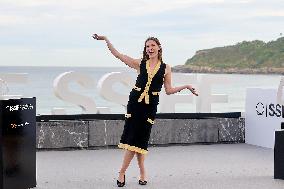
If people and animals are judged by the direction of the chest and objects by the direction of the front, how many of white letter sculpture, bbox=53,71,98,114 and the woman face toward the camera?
2

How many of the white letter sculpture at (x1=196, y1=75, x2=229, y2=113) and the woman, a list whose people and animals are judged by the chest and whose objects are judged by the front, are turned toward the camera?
2

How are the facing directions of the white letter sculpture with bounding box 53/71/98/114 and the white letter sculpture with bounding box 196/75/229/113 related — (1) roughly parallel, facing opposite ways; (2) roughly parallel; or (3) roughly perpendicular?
roughly parallel

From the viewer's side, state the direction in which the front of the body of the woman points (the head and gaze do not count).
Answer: toward the camera

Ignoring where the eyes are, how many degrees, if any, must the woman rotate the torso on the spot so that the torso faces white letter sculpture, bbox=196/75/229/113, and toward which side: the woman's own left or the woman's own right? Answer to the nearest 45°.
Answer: approximately 180°

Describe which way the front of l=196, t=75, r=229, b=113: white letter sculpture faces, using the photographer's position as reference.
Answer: facing the viewer

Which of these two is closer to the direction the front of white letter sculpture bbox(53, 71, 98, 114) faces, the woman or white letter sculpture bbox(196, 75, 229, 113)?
the woman

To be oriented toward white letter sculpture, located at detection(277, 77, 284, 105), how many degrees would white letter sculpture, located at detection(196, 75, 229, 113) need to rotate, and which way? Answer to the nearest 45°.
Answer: approximately 45° to its left

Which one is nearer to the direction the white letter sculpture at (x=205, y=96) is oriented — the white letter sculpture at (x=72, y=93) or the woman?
the woman

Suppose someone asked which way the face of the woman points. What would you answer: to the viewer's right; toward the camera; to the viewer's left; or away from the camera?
toward the camera

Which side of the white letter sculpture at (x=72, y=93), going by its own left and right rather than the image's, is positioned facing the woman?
front

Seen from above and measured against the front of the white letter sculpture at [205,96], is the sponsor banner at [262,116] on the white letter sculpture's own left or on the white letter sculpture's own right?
on the white letter sculpture's own left

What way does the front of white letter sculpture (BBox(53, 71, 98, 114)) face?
toward the camera
